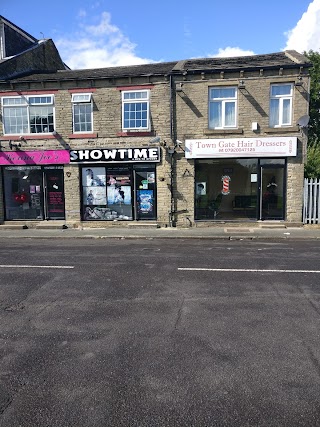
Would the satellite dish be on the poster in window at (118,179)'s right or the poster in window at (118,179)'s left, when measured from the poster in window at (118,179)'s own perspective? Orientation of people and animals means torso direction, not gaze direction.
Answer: on its left

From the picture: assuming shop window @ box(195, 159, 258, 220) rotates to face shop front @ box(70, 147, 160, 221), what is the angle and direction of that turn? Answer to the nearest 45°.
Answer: approximately 90° to its right

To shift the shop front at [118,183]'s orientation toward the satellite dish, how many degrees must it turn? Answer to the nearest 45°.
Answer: approximately 90° to its left

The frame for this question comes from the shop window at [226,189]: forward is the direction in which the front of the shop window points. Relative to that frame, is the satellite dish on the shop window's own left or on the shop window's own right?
on the shop window's own left

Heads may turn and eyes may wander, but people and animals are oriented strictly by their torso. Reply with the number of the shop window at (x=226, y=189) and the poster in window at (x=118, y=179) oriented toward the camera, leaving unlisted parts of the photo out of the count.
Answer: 2

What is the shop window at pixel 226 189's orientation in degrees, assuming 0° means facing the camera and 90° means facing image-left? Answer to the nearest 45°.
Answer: approximately 0°

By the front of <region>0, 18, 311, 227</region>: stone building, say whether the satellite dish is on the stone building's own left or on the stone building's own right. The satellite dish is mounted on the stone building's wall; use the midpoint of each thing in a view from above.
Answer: on the stone building's own left

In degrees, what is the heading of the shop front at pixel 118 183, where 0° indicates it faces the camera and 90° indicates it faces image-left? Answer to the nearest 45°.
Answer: approximately 0°

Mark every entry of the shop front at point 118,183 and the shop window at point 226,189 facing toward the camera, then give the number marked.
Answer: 2
